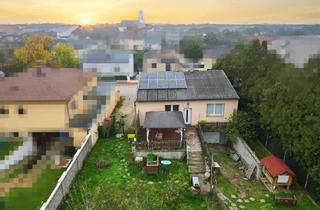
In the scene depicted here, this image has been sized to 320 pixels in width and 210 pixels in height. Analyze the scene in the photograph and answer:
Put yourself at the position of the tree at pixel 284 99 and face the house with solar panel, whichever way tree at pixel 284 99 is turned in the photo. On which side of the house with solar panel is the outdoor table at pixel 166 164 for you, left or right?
left

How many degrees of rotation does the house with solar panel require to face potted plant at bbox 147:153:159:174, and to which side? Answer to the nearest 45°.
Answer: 0° — it already faces it

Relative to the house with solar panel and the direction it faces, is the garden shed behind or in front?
in front

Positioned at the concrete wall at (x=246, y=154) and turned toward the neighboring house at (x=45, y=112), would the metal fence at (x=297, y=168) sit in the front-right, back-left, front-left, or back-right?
back-left

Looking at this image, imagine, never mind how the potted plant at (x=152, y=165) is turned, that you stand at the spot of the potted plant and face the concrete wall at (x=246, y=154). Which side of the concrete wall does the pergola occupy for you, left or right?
left

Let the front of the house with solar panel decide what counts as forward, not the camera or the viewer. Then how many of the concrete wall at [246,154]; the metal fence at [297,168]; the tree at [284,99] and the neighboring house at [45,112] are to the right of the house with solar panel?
1

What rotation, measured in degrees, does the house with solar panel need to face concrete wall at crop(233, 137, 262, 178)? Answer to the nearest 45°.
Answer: approximately 45° to its left

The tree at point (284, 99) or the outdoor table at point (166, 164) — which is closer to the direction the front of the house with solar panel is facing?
the outdoor table

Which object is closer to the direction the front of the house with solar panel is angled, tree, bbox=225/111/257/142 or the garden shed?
the garden shed

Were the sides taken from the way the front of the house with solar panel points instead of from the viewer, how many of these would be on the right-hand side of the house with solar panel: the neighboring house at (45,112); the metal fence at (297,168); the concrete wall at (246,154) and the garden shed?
1

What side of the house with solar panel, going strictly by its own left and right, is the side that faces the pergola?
front

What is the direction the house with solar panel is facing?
toward the camera

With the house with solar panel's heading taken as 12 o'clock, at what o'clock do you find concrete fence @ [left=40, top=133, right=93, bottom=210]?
The concrete fence is roughly at 1 o'clock from the house with solar panel.

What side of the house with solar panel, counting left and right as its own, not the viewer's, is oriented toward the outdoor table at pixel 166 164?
front
